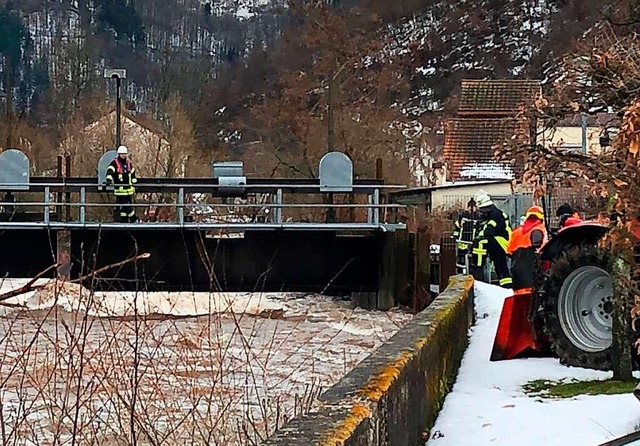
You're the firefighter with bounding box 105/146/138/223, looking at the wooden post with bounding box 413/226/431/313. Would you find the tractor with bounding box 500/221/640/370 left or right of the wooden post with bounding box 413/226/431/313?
right

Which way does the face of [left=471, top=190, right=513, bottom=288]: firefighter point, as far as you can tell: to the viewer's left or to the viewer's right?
to the viewer's left

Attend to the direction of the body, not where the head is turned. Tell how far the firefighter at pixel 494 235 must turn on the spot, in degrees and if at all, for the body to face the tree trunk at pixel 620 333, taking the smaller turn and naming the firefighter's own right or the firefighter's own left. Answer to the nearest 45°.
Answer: approximately 90° to the firefighter's own left

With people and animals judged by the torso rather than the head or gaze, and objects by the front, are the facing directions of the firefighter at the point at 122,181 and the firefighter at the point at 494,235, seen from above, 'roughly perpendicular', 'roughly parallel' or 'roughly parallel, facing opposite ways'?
roughly perpendicular

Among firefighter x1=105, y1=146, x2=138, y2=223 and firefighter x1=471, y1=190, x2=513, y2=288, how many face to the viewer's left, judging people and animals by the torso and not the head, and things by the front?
1

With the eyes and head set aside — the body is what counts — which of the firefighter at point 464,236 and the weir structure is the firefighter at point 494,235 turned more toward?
the weir structure

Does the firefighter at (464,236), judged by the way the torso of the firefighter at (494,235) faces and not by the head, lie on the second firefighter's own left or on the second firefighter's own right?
on the second firefighter's own right

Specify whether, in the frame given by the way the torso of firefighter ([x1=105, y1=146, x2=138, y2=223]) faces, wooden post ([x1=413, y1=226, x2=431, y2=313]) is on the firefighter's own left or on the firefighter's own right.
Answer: on the firefighter's own left

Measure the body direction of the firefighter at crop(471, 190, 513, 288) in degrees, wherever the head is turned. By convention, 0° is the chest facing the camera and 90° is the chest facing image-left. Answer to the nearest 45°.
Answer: approximately 90°
